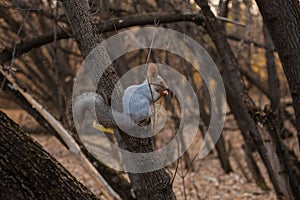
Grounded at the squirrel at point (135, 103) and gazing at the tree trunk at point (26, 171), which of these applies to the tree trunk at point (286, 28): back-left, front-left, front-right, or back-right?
back-left

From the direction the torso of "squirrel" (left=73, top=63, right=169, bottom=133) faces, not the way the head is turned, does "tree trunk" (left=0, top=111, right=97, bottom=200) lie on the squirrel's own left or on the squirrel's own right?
on the squirrel's own right

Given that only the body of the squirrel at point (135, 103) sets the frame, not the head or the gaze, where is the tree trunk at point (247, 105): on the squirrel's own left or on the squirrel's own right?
on the squirrel's own left

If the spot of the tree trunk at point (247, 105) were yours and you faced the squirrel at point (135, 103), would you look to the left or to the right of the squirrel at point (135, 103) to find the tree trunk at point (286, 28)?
left

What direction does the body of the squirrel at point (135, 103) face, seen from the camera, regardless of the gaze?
to the viewer's right
